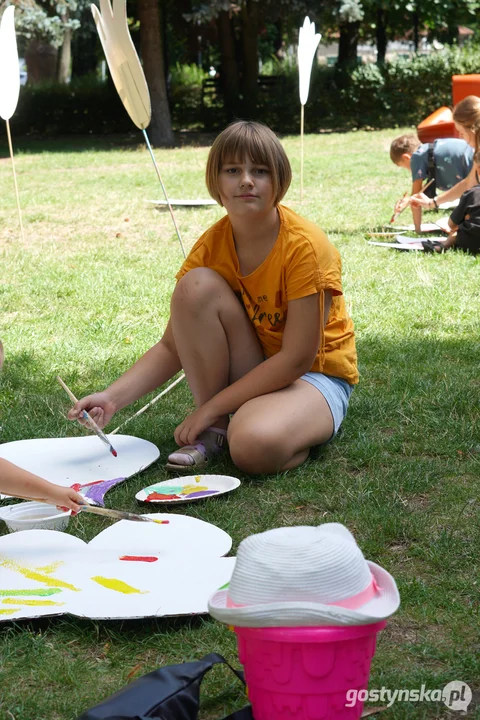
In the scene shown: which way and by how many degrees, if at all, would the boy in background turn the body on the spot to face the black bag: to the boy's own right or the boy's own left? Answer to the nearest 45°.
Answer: approximately 90° to the boy's own left

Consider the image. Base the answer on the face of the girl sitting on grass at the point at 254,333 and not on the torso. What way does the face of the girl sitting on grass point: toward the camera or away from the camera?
toward the camera

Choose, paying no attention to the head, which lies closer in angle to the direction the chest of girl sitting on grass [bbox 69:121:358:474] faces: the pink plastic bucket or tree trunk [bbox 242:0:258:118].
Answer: the pink plastic bucket

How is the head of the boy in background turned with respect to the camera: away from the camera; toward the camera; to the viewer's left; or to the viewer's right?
to the viewer's left

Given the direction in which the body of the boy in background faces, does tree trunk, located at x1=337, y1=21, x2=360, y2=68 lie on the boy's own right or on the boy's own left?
on the boy's own right

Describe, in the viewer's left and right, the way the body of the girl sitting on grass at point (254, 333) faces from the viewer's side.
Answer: facing the viewer and to the left of the viewer

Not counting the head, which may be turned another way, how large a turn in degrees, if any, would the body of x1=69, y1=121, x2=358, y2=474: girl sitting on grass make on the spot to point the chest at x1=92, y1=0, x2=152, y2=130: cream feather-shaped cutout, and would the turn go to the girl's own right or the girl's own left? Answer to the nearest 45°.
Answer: approximately 135° to the girl's own right

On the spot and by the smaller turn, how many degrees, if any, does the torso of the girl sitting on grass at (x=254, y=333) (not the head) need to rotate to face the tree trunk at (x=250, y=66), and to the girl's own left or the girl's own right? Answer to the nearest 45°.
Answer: approximately 135° to the girl's own right

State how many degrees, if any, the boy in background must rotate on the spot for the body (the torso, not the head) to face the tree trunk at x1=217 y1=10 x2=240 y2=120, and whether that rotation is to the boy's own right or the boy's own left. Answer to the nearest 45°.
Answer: approximately 90° to the boy's own right

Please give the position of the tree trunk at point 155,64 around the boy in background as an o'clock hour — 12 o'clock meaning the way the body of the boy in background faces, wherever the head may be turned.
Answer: The tree trunk is roughly at 2 o'clock from the boy in background.

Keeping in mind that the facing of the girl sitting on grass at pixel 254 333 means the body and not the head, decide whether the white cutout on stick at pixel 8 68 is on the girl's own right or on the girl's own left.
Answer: on the girl's own right

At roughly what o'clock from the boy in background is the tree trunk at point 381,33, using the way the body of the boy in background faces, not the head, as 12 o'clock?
The tree trunk is roughly at 3 o'clock from the boy in background.

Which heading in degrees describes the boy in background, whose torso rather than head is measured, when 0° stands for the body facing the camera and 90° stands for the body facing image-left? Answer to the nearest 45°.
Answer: approximately 90°

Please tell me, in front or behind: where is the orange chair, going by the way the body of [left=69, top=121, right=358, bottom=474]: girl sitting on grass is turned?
behind
